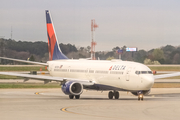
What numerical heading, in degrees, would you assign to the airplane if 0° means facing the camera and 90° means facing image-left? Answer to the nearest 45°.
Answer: approximately 315°
